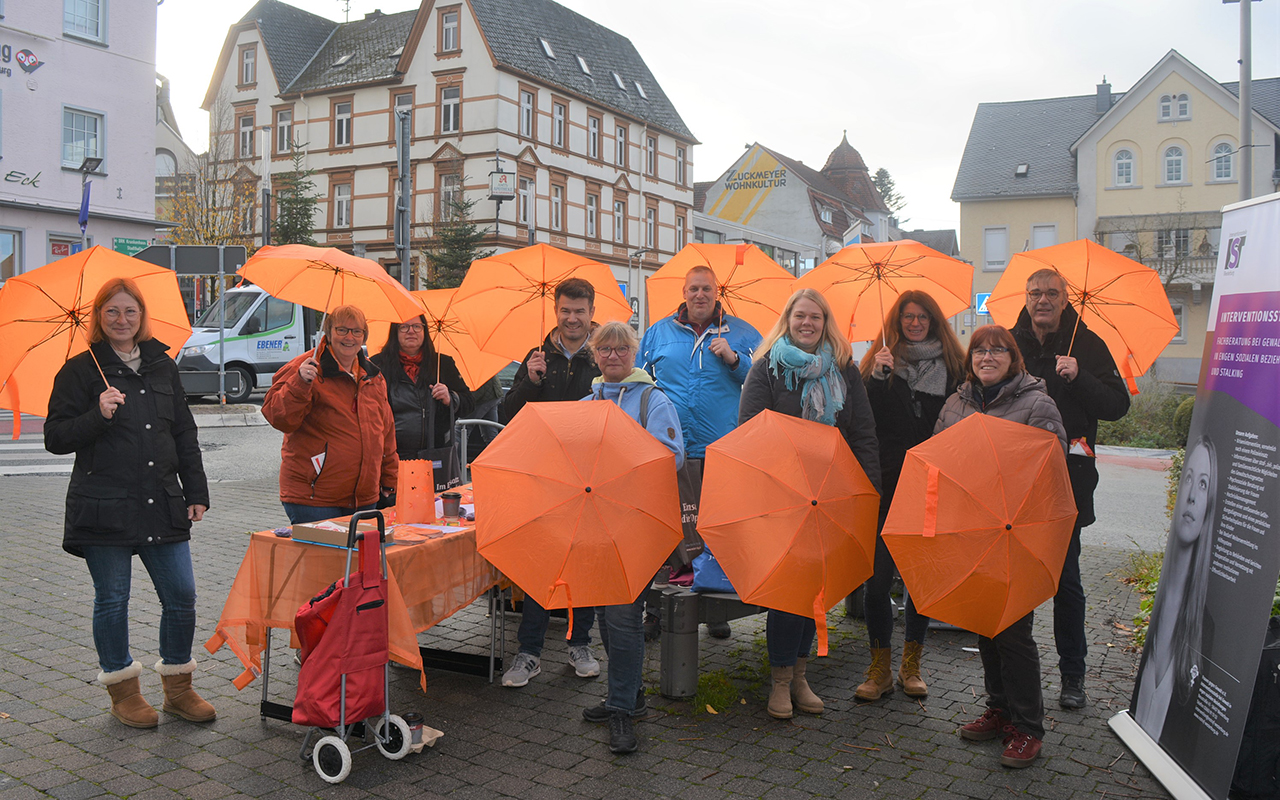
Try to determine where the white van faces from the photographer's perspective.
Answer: facing the viewer and to the left of the viewer

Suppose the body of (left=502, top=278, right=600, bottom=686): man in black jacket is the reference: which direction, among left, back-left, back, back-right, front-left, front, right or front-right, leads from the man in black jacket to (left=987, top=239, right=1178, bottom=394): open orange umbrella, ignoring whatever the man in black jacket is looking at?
left

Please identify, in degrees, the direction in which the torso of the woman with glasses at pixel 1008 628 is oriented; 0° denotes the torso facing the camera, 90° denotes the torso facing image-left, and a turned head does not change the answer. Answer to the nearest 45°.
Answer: approximately 45°

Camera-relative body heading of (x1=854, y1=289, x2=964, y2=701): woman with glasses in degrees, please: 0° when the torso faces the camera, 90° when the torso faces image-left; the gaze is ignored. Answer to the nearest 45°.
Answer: approximately 0°

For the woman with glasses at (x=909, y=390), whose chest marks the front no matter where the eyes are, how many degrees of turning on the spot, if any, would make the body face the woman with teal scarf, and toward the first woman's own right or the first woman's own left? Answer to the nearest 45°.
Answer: approximately 45° to the first woman's own right

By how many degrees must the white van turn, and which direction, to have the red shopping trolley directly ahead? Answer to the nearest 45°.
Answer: approximately 45° to its left

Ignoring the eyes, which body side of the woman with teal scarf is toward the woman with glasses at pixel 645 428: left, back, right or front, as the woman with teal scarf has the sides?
right

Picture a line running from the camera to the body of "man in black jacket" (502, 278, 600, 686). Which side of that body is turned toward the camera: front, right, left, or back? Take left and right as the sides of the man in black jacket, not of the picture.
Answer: front
